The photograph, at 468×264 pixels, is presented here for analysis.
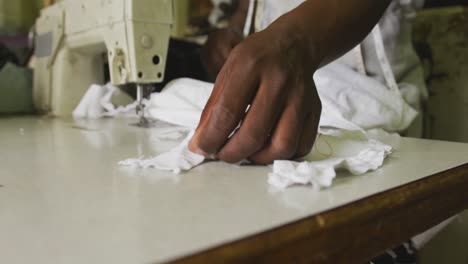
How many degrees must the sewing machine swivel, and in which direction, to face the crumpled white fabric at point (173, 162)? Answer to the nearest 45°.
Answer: approximately 135° to its right

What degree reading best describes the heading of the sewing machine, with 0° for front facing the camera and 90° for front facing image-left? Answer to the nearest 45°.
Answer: approximately 225°

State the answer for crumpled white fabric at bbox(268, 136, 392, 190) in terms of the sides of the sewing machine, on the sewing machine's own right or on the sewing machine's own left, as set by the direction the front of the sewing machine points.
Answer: on the sewing machine's own right
